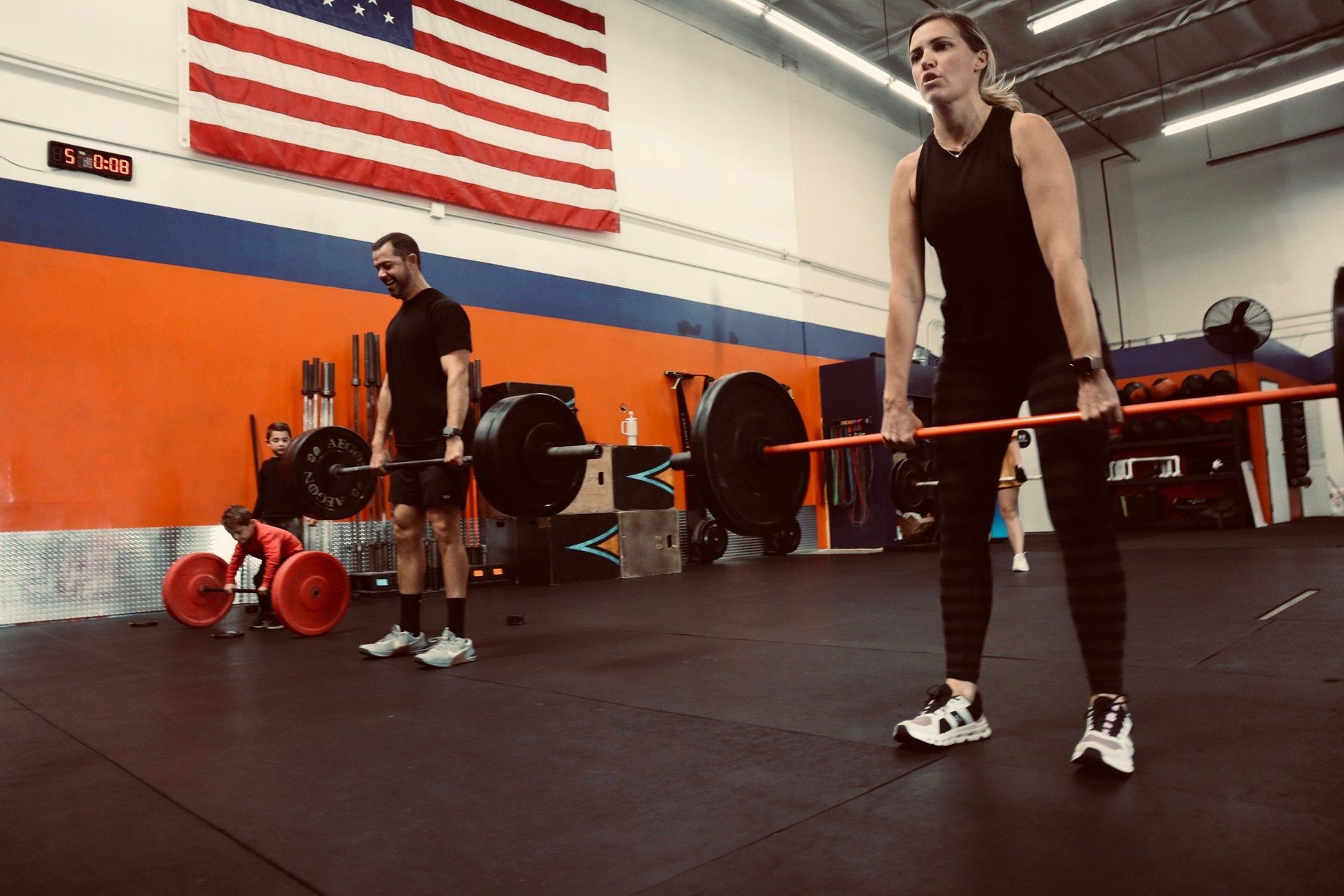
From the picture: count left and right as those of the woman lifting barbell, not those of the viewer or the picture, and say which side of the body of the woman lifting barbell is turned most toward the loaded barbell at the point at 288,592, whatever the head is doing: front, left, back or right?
right

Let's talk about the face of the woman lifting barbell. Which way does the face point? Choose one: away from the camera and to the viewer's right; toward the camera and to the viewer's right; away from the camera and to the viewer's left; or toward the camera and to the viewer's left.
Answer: toward the camera and to the viewer's left

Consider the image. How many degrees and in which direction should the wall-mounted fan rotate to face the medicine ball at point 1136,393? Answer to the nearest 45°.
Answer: approximately 90° to its right

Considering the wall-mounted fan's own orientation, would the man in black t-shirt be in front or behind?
in front

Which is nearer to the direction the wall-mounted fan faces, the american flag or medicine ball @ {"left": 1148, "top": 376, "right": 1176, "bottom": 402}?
the american flag

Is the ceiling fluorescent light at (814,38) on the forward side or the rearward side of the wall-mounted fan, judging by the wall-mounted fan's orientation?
on the forward side

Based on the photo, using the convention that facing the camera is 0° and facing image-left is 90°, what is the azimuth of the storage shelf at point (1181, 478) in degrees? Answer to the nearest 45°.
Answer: approximately 0°

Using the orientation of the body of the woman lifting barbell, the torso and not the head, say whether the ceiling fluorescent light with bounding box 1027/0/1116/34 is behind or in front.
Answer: behind

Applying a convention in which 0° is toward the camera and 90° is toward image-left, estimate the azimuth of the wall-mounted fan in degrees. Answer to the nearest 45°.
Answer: approximately 0°
